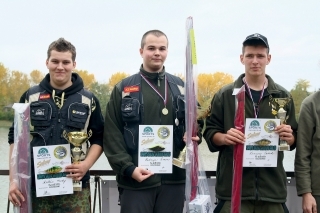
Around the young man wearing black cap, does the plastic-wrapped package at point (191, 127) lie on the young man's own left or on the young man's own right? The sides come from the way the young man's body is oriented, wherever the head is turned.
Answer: on the young man's own right

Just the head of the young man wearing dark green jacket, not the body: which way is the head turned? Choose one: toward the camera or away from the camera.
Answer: toward the camera

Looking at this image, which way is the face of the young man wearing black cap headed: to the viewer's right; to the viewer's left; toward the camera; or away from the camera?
toward the camera

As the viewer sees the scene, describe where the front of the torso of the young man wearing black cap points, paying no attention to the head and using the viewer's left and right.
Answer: facing the viewer
